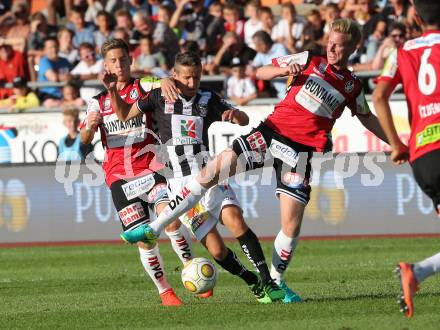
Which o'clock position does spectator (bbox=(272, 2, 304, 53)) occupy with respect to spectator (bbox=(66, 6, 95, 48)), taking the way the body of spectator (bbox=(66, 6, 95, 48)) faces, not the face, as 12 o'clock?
spectator (bbox=(272, 2, 304, 53)) is roughly at 10 o'clock from spectator (bbox=(66, 6, 95, 48)).

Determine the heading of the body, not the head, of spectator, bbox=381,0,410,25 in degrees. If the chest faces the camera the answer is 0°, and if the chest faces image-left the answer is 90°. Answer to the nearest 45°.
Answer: approximately 0°

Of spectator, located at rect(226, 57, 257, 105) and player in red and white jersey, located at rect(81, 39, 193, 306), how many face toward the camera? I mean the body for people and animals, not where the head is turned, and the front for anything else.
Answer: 2

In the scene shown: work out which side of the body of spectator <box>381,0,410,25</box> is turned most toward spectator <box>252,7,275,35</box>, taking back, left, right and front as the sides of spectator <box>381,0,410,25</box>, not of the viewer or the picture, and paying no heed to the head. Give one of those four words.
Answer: right

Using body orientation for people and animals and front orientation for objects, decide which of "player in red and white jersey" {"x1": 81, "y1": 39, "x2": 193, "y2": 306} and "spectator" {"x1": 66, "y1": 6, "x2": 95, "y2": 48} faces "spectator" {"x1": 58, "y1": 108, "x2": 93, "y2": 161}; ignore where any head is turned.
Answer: "spectator" {"x1": 66, "y1": 6, "x2": 95, "y2": 48}
